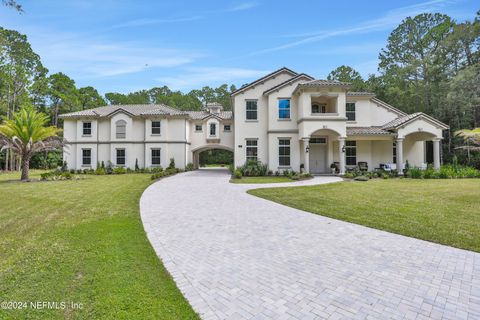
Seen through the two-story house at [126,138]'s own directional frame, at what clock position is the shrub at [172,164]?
The shrub is roughly at 10 o'clock from the two-story house.

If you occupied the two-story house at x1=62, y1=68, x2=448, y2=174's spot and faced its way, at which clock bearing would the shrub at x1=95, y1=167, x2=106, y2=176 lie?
The shrub is roughly at 3 o'clock from the two-story house.

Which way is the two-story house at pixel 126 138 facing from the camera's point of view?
toward the camera

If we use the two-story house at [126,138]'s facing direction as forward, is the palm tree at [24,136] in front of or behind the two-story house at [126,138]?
in front

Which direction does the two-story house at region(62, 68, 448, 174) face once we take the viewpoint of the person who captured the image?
facing the viewer

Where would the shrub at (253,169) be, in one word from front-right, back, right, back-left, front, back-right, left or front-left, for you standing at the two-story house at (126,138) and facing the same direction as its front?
front-left
